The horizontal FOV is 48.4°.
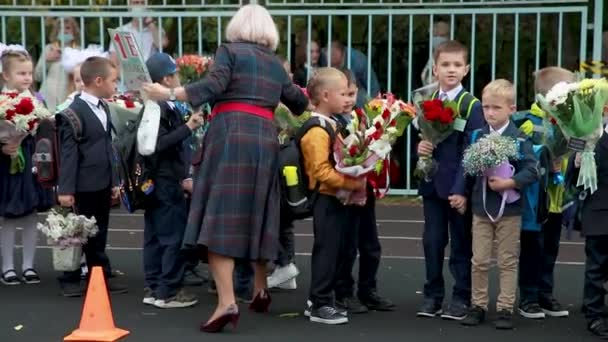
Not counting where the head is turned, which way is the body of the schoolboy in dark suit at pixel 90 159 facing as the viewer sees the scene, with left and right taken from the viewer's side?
facing the viewer and to the right of the viewer

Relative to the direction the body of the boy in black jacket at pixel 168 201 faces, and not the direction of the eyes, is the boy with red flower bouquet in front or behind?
in front

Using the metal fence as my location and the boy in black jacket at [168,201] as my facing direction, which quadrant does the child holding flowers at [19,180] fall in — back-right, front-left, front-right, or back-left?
front-right

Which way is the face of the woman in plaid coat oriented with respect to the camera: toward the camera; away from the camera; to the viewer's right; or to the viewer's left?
away from the camera

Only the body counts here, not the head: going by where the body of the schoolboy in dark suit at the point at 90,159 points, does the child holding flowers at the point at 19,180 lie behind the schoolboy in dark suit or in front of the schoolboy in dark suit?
behind

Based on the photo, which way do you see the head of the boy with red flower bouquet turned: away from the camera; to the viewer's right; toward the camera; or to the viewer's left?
toward the camera

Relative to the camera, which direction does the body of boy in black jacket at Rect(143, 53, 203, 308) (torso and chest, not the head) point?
to the viewer's right

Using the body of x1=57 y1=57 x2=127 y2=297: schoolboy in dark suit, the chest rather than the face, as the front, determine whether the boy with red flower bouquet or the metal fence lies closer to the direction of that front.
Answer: the boy with red flower bouquet
